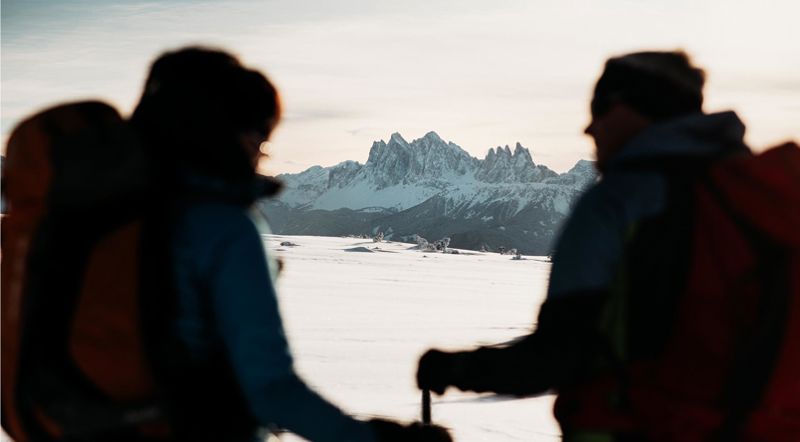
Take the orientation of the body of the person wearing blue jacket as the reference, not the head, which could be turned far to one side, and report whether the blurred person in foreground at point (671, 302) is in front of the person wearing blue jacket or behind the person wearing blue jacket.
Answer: in front

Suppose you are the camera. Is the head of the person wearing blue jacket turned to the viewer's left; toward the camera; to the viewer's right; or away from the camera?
to the viewer's right

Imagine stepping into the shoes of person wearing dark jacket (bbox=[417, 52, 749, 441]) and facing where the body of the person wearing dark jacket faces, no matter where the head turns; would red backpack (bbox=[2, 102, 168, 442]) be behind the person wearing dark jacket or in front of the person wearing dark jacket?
in front

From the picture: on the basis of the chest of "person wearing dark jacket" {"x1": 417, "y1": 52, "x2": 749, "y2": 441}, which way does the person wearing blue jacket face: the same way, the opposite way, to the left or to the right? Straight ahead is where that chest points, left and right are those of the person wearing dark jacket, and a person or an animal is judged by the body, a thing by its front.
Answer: the opposite way

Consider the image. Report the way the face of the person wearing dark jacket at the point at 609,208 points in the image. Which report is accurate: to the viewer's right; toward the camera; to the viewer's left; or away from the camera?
to the viewer's left

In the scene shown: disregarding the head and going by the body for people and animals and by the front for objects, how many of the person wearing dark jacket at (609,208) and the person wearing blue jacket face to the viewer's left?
1

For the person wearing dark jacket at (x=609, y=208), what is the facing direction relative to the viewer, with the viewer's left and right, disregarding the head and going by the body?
facing to the left of the viewer

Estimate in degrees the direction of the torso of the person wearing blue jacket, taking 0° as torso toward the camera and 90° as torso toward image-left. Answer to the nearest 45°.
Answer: approximately 270°

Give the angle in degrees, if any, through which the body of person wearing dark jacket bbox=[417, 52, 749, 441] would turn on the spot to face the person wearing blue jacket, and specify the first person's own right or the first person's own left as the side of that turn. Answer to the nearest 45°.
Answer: approximately 45° to the first person's own left

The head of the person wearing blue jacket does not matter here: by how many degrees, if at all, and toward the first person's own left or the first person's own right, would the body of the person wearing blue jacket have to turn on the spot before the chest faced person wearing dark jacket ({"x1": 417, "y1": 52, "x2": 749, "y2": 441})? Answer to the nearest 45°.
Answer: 0° — they already face them
